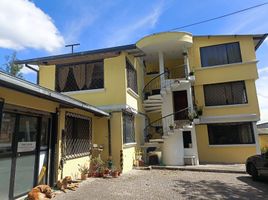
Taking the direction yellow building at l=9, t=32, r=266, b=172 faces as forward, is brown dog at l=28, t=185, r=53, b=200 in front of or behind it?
in front

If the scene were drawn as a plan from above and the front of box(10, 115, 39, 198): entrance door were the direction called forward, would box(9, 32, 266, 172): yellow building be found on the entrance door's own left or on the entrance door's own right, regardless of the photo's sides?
on the entrance door's own left

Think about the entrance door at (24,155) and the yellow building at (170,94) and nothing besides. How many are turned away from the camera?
0

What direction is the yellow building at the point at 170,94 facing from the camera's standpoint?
toward the camera

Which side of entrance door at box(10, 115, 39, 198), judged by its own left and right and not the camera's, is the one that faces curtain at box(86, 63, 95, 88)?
left

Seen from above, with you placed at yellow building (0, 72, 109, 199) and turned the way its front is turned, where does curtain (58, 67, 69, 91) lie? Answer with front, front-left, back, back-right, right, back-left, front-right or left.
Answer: back-left

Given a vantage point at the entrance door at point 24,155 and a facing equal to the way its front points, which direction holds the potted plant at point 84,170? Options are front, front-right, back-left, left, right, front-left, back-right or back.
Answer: left

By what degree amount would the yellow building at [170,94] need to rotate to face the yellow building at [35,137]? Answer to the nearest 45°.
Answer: approximately 45° to its right
